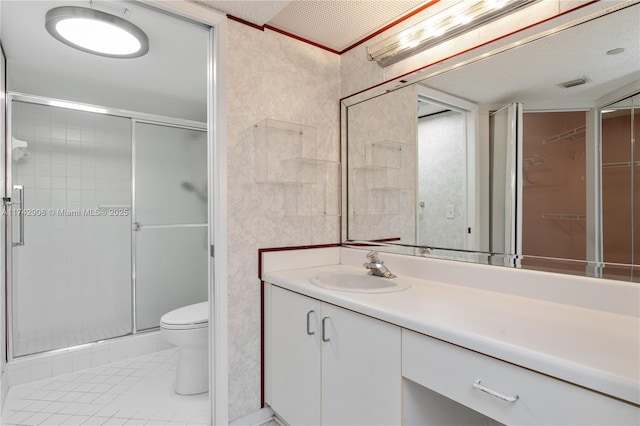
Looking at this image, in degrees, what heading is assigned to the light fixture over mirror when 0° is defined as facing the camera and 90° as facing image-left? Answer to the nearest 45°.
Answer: approximately 45°

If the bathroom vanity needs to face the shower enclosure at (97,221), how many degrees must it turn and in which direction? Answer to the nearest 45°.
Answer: approximately 45° to its right

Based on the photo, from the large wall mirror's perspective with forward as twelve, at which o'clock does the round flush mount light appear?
The round flush mount light is roughly at 1 o'clock from the large wall mirror.

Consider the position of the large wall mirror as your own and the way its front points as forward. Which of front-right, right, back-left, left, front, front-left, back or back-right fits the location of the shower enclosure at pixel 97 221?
front-right

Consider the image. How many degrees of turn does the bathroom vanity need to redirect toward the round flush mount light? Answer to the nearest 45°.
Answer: approximately 45° to its right

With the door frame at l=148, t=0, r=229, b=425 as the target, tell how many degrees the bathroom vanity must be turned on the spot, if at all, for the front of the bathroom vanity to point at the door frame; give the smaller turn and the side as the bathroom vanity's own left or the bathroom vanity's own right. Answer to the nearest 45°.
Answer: approximately 45° to the bathroom vanity's own right

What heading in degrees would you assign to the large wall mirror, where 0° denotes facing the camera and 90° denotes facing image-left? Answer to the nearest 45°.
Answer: approximately 45°
